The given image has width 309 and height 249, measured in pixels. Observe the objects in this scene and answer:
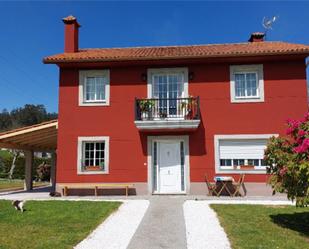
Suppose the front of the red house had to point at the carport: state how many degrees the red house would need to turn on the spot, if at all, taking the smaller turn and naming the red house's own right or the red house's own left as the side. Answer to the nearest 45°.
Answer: approximately 90° to the red house's own right

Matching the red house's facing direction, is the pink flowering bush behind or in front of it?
in front

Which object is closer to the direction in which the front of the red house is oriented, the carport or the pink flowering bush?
the pink flowering bush

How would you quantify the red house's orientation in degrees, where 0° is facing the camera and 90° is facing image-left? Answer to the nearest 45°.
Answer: approximately 0°
